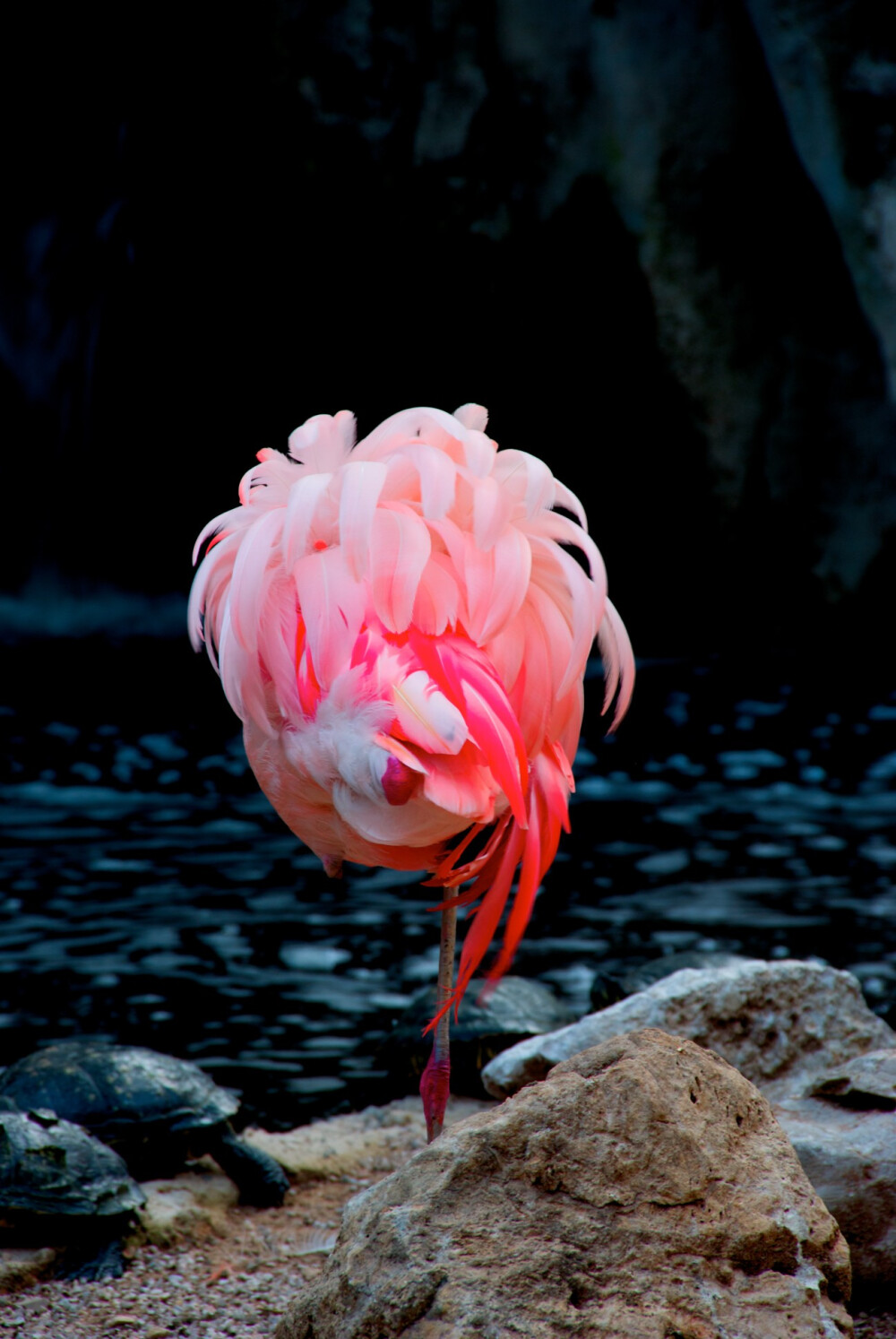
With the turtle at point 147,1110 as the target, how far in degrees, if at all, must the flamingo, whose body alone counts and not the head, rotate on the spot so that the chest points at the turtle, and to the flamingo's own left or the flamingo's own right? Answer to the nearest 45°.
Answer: approximately 45° to the flamingo's own left

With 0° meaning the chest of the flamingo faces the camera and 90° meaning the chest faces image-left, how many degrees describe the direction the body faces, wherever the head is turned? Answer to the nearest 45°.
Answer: approximately 180°
